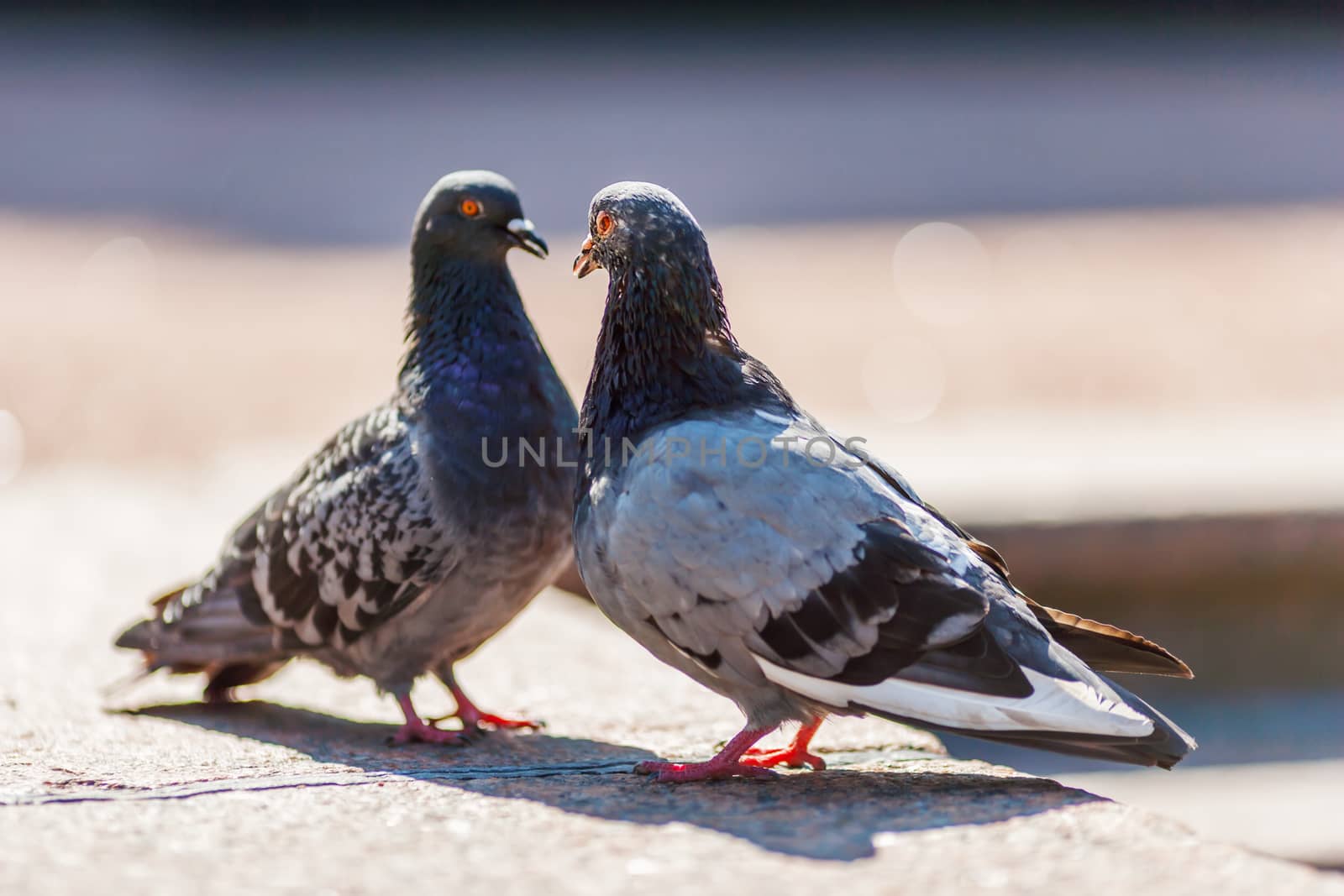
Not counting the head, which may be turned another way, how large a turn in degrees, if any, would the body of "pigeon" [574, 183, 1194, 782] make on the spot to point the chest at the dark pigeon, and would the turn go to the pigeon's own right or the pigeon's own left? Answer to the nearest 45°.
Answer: approximately 45° to the pigeon's own right

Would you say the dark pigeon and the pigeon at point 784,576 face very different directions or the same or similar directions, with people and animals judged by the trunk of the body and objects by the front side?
very different directions

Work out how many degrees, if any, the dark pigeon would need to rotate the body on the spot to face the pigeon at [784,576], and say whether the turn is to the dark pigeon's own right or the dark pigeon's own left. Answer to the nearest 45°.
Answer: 0° — it already faces it

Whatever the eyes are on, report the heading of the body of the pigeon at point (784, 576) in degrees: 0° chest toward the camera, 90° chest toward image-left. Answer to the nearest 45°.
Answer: approximately 90°

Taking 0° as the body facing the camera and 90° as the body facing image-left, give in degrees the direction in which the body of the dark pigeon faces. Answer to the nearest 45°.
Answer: approximately 315°

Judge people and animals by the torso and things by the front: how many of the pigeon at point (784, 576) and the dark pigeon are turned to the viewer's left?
1
